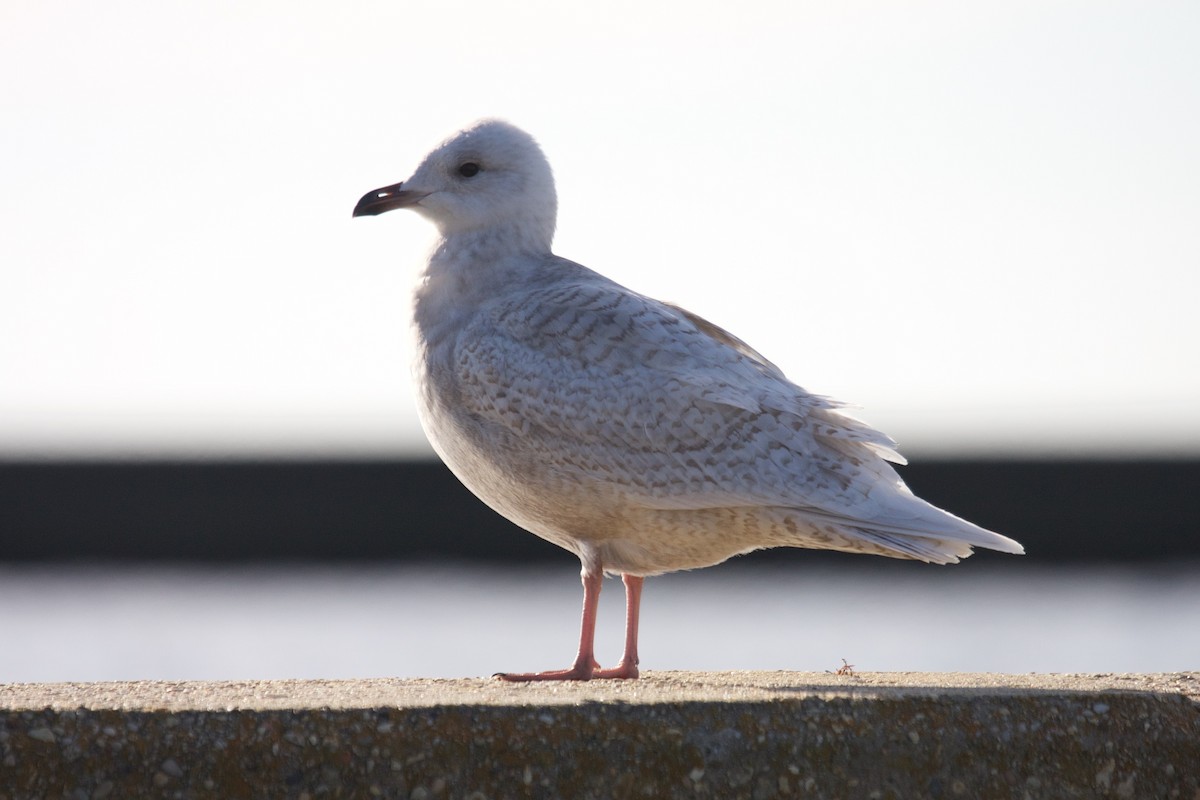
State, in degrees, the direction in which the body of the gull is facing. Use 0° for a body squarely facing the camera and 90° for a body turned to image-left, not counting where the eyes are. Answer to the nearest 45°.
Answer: approximately 90°
